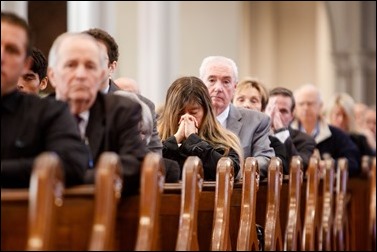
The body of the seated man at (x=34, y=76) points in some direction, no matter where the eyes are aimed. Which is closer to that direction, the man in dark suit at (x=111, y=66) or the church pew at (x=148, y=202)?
the church pew

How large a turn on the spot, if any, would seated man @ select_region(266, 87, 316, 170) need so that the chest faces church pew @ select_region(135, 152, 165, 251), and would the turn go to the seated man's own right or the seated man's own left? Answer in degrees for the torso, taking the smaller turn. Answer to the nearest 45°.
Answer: approximately 45° to the seated man's own left

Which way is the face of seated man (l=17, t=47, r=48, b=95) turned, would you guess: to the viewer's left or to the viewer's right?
to the viewer's left

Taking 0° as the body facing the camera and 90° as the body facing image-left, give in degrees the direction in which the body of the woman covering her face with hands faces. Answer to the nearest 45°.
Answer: approximately 45°
